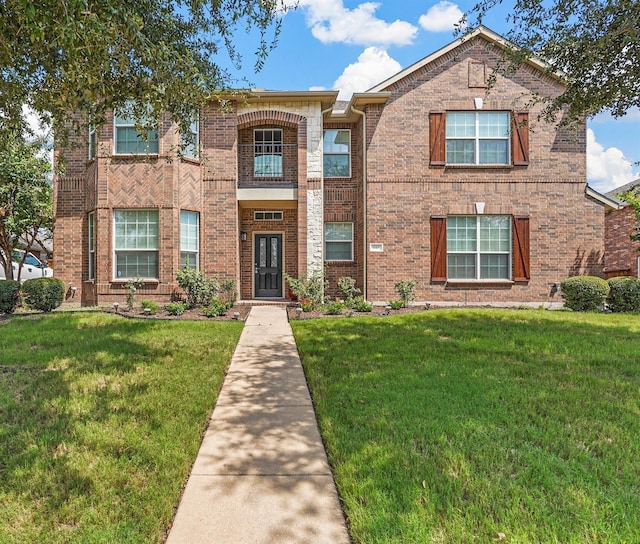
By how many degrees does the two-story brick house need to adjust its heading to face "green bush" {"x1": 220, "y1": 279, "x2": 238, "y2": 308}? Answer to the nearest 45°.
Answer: approximately 90° to its right

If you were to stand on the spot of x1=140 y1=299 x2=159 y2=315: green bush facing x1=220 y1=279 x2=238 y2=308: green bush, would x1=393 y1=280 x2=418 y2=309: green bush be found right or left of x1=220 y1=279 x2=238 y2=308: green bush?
right

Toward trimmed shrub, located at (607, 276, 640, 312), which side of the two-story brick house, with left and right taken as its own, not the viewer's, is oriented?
left

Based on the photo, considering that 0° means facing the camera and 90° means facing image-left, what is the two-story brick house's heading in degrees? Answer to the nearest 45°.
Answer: approximately 0°

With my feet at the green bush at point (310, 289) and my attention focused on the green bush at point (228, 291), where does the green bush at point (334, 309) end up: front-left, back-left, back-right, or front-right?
back-left

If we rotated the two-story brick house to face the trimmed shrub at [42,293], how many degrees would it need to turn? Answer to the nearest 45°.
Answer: approximately 90° to its right

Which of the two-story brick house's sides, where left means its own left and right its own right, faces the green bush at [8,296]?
right

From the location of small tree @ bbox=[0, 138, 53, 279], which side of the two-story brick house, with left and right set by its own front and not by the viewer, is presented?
right
